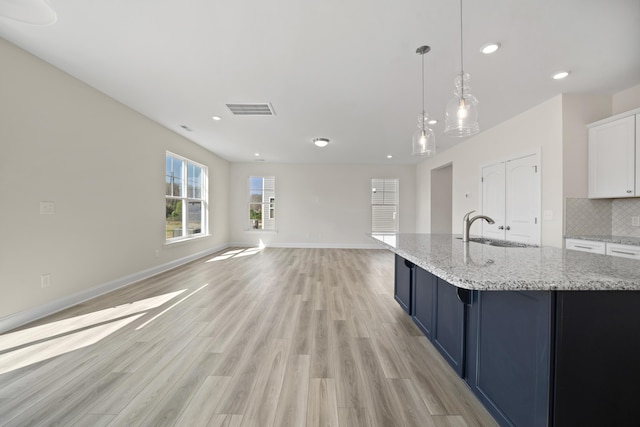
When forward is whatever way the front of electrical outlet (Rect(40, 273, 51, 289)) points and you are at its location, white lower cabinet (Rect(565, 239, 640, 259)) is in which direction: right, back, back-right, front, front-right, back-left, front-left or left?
front

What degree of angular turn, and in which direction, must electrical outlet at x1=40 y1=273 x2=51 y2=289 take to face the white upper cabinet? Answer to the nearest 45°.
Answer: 0° — it already faces it

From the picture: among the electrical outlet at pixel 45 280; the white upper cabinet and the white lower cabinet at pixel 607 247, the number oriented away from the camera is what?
0

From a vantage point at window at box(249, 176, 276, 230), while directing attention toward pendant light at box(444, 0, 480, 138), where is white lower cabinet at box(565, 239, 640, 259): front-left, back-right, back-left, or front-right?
front-left

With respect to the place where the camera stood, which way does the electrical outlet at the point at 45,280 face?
facing the viewer and to the right of the viewer

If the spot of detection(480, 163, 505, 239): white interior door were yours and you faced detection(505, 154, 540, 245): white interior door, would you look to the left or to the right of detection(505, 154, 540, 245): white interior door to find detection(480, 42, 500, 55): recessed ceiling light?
right

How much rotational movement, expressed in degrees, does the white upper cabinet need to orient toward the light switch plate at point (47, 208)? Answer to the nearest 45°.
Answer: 0° — it already faces it

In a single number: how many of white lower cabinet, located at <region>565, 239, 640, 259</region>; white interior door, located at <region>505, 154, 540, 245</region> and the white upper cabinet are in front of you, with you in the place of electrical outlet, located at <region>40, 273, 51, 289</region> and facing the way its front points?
3

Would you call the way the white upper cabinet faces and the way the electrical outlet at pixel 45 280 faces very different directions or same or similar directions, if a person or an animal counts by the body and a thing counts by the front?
very different directions

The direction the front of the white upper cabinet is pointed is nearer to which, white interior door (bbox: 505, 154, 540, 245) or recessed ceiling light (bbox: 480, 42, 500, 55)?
the recessed ceiling light

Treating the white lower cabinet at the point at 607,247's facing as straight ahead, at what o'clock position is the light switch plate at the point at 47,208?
The light switch plate is roughly at 12 o'clock from the white lower cabinet.

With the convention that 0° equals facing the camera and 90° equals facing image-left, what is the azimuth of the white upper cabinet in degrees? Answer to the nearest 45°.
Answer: approximately 45°

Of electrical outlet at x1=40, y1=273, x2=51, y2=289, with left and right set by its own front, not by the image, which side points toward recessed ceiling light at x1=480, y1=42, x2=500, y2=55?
front

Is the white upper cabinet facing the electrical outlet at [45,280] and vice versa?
yes

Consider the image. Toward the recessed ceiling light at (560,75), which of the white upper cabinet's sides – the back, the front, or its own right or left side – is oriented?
front

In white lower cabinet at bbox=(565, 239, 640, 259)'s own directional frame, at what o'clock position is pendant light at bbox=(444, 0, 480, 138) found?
The pendant light is roughly at 11 o'clock from the white lower cabinet.

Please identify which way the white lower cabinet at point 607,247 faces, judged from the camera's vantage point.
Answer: facing the viewer and to the left of the viewer

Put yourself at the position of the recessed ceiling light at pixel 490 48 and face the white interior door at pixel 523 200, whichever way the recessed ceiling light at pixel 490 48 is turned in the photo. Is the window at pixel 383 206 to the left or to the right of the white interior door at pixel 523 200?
left
